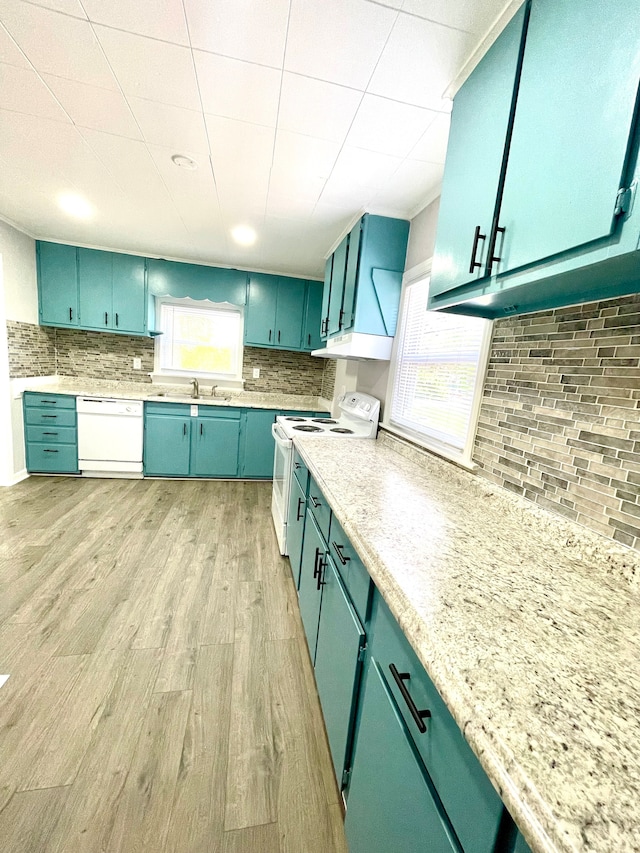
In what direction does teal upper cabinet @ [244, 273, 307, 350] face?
toward the camera

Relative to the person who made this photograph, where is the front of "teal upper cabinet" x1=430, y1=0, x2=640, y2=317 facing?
facing the viewer and to the left of the viewer

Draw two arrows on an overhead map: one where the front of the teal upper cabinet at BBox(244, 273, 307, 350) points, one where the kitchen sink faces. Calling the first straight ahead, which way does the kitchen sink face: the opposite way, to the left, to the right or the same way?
the same way

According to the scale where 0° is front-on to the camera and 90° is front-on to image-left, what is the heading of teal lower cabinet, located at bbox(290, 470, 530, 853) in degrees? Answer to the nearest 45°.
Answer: approximately 90°

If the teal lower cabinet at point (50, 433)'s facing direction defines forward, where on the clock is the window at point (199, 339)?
The window is roughly at 9 o'clock from the teal lower cabinet.

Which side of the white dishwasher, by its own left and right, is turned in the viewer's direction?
front

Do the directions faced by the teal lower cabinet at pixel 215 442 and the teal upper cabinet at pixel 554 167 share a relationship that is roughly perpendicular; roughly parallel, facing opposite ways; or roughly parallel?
roughly perpendicular

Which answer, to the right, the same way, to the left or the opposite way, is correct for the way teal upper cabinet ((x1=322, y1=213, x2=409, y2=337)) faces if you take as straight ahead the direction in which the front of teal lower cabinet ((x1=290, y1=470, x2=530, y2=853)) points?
the same way

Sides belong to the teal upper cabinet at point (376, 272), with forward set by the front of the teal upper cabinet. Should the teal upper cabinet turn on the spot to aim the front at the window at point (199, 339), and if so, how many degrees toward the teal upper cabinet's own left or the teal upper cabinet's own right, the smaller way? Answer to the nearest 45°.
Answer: approximately 45° to the teal upper cabinet's own right

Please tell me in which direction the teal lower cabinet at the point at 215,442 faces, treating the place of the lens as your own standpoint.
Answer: facing the viewer

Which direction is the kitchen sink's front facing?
toward the camera

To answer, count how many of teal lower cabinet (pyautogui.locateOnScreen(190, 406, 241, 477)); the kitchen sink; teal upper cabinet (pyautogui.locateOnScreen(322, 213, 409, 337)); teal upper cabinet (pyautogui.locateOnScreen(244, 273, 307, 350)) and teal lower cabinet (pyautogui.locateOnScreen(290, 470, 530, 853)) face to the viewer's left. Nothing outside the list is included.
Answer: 2

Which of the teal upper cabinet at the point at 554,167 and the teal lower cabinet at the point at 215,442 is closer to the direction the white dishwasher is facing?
the teal upper cabinet

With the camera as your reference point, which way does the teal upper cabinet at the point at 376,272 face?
facing to the left of the viewer

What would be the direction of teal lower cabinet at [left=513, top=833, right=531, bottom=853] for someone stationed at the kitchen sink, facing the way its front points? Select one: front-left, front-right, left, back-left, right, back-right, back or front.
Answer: front
